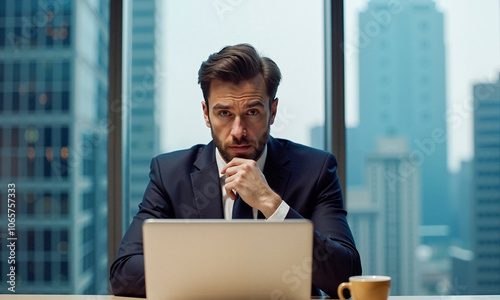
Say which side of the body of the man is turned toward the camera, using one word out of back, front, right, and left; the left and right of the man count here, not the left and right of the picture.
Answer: front

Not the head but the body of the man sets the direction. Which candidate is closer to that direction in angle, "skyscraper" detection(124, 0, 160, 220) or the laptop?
the laptop

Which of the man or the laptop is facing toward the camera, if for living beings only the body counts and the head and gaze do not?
the man

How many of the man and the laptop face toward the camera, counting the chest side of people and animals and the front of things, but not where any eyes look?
1

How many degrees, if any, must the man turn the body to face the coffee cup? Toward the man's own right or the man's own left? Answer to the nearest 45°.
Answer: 0° — they already face it

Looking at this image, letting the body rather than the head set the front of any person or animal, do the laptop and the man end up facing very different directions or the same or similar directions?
very different directions

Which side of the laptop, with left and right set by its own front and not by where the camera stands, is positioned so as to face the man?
front

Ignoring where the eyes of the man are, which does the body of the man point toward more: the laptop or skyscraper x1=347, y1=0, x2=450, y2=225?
the laptop

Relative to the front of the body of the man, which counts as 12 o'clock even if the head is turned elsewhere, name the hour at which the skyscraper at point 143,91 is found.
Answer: The skyscraper is roughly at 5 o'clock from the man.

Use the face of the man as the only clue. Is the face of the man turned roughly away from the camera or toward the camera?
toward the camera

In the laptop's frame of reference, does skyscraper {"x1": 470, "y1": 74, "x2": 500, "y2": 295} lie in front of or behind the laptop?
in front

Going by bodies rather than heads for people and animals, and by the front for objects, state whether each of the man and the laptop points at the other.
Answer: yes

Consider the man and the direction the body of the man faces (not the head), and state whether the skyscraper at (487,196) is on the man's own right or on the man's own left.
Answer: on the man's own left

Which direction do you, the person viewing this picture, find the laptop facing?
facing away from the viewer

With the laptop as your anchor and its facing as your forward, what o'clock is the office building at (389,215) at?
The office building is roughly at 1 o'clock from the laptop.
